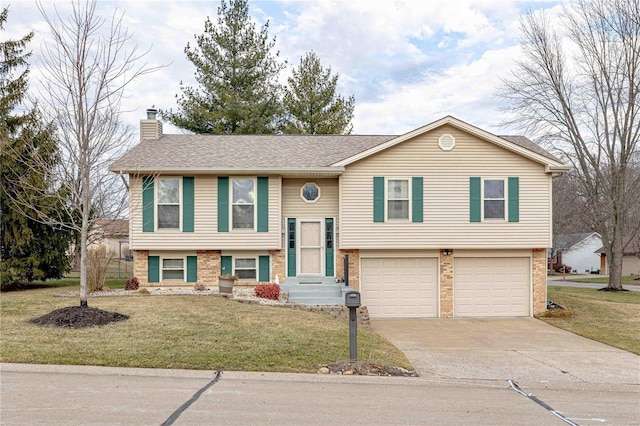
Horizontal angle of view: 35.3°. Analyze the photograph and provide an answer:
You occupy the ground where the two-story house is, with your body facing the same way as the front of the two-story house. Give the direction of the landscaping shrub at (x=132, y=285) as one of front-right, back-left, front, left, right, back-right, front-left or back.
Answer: right

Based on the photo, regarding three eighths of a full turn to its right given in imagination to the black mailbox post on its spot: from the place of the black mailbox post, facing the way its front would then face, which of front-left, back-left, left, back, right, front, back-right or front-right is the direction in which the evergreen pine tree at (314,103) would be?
front-right

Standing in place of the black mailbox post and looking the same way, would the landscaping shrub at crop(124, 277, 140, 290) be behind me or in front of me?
behind

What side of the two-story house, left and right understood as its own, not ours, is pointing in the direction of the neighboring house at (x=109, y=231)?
back

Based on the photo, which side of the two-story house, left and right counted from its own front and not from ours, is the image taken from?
front

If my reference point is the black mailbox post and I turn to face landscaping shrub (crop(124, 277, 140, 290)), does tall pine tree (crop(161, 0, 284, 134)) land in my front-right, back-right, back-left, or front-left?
front-right

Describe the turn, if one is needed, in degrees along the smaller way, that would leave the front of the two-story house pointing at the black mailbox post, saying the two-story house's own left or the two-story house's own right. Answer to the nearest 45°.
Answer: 0° — it already faces it

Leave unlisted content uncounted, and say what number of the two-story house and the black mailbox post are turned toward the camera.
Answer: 2

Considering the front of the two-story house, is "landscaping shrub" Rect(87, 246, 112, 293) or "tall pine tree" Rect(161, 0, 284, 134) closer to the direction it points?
the landscaping shrub

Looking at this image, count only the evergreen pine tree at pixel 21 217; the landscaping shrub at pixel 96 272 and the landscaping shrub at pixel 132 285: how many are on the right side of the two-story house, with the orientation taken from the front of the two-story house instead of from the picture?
3

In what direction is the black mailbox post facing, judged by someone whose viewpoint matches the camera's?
facing the viewer

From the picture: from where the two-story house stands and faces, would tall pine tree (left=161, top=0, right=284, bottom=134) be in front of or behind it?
behind

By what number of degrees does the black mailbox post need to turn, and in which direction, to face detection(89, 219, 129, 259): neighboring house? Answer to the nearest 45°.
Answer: approximately 135° to its right

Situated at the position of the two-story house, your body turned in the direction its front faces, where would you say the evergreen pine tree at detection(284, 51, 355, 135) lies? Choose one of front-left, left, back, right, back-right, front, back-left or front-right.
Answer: back
